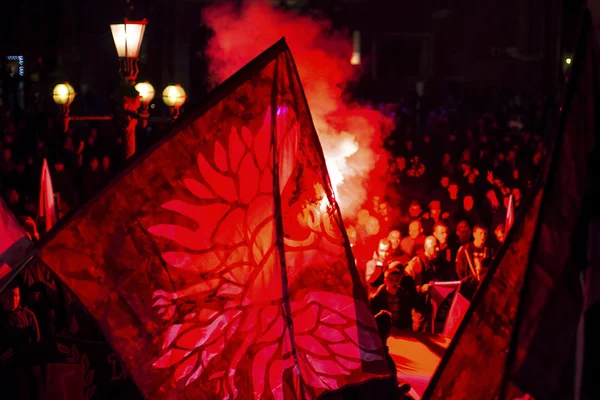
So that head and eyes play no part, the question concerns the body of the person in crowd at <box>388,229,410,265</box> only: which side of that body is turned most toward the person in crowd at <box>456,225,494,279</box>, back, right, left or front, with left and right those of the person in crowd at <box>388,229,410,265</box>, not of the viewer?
left

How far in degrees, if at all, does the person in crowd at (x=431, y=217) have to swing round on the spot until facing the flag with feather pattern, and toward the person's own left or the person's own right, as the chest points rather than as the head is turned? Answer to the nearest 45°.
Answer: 0° — they already face it

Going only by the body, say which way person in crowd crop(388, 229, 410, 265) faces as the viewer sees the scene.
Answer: toward the camera

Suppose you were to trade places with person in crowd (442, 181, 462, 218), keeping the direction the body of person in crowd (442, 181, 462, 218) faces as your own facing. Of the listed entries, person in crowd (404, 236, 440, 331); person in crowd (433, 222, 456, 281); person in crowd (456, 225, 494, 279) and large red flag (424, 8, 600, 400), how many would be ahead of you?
4

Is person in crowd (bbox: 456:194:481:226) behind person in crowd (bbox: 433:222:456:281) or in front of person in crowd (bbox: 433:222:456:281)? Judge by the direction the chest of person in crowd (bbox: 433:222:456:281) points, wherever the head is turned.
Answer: behind

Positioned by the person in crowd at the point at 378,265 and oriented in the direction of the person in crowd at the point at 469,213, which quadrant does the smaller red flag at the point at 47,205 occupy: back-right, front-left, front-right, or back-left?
back-left

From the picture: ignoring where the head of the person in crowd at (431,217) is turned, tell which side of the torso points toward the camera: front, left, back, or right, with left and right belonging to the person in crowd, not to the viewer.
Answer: front

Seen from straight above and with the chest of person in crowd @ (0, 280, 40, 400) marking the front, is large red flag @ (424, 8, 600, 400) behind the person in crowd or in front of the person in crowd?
in front

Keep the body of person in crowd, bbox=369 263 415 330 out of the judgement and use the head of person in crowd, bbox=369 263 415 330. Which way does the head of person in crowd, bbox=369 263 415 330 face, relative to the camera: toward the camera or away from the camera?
toward the camera
